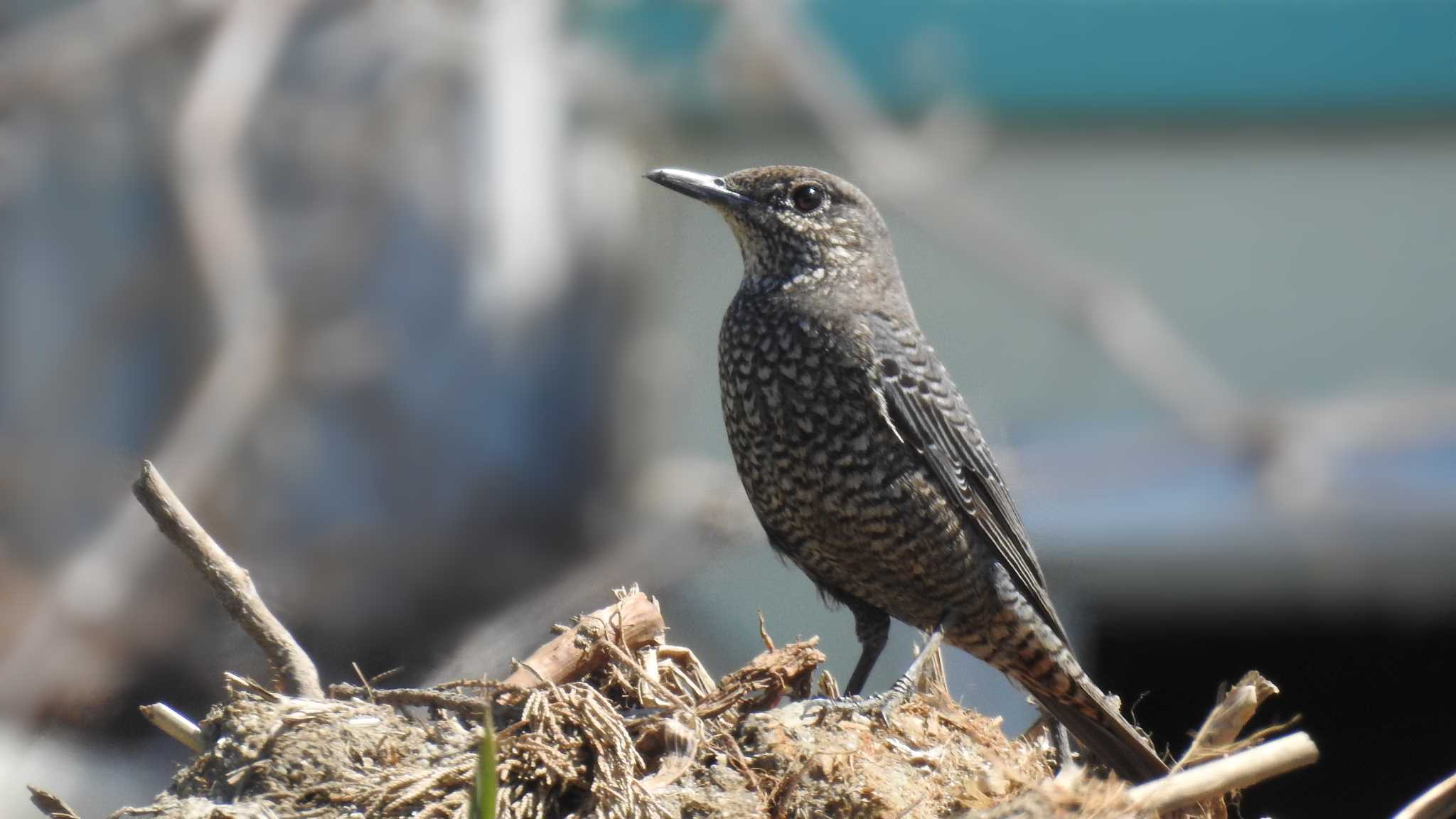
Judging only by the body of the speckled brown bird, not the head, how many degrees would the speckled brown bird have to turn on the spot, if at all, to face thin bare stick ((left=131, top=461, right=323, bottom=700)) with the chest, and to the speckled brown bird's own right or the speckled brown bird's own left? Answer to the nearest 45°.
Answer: approximately 45° to the speckled brown bird's own right

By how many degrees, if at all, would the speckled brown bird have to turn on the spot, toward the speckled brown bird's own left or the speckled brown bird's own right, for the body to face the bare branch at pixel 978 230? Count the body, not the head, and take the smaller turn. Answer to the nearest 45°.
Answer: approximately 90° to the speckled brown bird's own right

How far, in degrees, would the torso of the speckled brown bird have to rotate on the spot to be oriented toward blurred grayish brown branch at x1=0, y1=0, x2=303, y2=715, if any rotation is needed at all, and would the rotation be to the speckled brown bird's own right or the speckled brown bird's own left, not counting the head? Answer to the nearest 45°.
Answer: approximately 45° to the speckled brown bird's own right

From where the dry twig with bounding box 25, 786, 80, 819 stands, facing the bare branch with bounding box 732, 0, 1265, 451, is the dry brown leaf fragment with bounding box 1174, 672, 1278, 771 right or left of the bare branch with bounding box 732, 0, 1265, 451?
right

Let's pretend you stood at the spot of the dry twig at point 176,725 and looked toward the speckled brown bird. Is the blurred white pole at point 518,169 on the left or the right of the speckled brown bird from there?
left

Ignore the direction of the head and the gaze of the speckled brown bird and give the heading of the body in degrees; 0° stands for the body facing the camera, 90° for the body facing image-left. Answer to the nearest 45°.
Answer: approximately 90°

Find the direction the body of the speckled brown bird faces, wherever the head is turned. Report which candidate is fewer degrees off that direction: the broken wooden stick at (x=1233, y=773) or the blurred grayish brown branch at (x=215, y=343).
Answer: the blurred grayish brown branch

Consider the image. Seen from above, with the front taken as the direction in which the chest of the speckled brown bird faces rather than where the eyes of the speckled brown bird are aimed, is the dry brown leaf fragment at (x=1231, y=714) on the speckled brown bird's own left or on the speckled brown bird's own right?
on the speckled brown bird's own left
